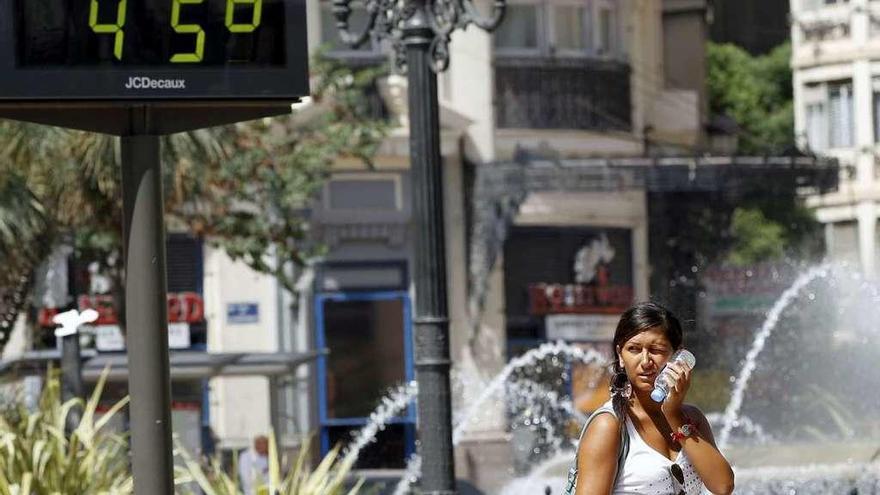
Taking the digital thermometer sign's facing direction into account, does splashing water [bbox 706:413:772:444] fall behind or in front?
behind

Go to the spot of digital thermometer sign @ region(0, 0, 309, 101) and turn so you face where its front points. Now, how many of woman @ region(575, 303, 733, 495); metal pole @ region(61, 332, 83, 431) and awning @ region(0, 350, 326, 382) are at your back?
2

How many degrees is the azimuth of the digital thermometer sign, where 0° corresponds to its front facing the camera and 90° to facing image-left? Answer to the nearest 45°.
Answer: approximately 0°

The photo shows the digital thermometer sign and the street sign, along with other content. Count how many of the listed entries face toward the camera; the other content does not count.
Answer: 2

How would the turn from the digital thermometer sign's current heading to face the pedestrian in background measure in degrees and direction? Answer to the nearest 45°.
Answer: approximately 180°

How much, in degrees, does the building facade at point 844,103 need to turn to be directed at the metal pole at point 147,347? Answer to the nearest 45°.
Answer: approximately 45° to its left

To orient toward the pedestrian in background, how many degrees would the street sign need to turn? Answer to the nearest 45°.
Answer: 0° — it already faces them

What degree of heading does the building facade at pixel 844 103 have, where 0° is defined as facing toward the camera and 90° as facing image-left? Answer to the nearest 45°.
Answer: approximately 45°
